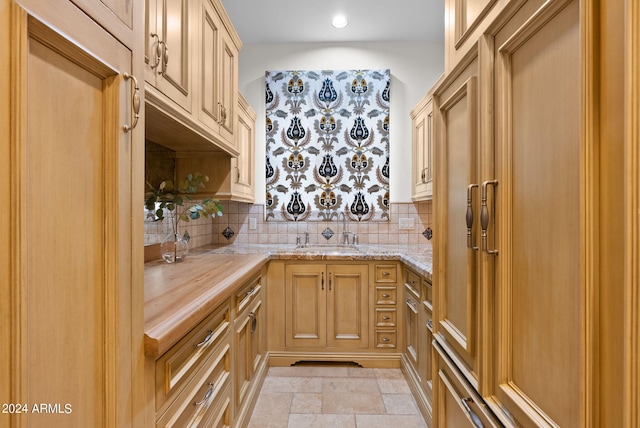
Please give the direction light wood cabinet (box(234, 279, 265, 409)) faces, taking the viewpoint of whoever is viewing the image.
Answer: facing to the right of the viewer

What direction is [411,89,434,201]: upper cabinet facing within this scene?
to the viewer's left

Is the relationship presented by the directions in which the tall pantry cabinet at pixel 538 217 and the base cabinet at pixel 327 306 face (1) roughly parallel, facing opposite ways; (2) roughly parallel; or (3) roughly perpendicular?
roughly perpendicular

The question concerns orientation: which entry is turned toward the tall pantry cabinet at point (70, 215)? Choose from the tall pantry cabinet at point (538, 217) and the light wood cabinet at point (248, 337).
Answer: the tall pantry cabinet at point (538, 217)

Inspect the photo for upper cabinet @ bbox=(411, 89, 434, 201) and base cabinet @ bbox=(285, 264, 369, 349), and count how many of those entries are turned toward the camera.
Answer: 1

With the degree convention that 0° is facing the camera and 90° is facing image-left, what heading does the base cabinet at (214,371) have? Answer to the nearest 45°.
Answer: approximately 315°

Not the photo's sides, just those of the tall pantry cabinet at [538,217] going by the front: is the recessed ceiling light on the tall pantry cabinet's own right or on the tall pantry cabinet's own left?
on the tall pantry cabinet's own right

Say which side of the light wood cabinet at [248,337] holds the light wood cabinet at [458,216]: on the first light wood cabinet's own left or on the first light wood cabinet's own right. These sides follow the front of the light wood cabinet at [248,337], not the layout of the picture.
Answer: on the first light wood cabinet's own right

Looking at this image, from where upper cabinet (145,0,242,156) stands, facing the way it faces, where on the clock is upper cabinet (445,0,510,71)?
upper cabinet (445,0,510,71) is roughly at 12 o'clock from upper cabinet (145,0,242,156).
